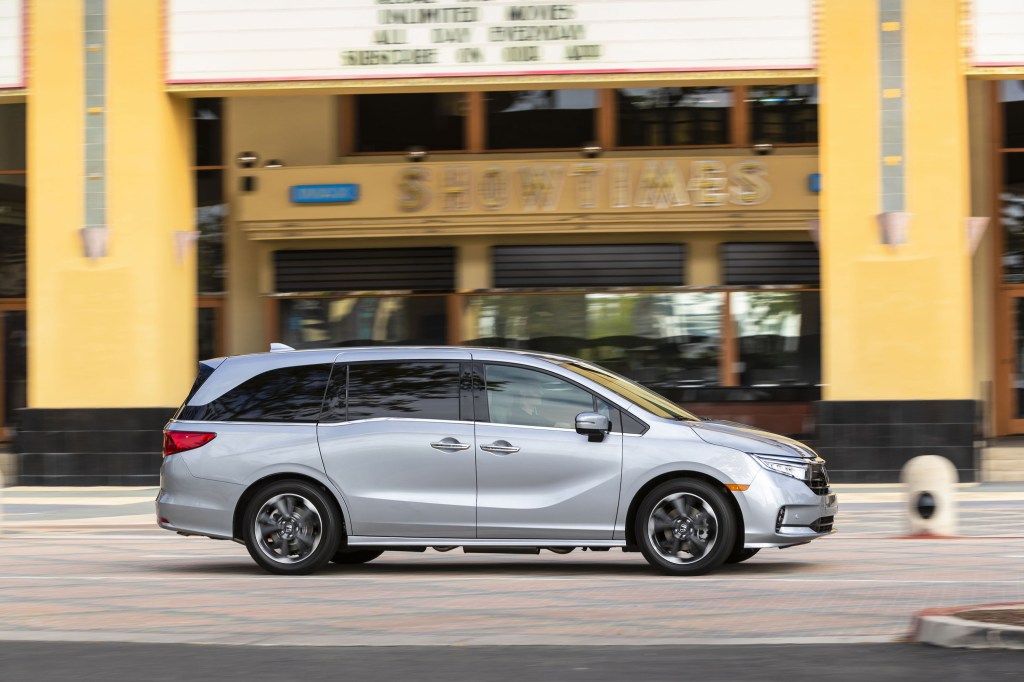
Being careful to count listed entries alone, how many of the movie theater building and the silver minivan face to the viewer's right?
1

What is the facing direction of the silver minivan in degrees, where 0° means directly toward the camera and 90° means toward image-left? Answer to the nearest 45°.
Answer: approximately 270°

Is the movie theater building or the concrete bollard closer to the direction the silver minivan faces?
the concrete bollard

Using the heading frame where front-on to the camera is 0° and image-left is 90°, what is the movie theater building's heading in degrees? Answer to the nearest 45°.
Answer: approximately 0°

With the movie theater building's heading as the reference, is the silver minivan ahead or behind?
ahead

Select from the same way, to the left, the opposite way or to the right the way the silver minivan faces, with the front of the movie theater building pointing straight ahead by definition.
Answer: to the left

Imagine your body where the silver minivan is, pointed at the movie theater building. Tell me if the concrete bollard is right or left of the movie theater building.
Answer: right

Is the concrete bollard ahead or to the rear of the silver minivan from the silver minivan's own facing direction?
ahead

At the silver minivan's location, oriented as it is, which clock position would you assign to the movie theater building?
The movie theater building is roughly at 9 o'clock from the silver minivan.
